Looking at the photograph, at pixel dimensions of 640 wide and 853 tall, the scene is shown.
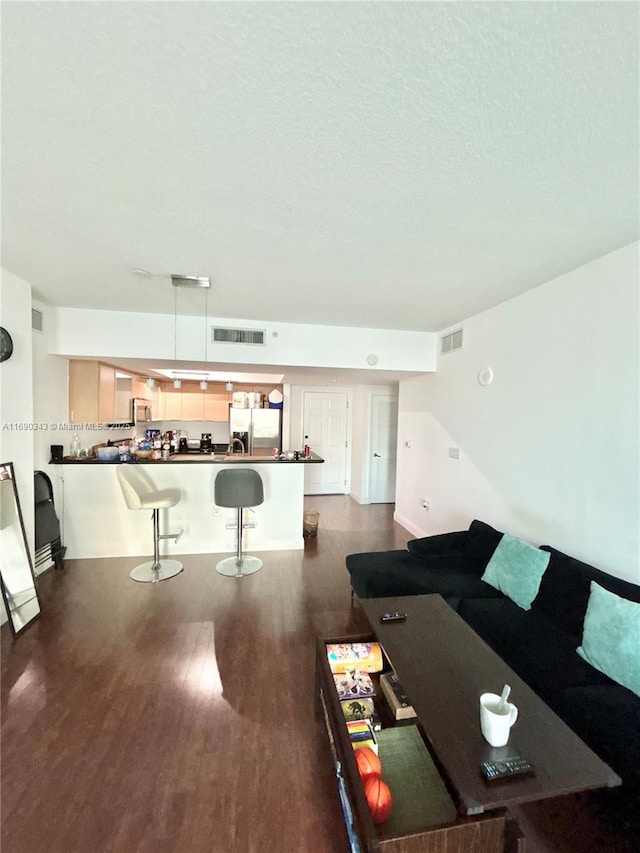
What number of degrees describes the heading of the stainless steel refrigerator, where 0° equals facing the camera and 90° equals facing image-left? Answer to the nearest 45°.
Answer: approximately 0°

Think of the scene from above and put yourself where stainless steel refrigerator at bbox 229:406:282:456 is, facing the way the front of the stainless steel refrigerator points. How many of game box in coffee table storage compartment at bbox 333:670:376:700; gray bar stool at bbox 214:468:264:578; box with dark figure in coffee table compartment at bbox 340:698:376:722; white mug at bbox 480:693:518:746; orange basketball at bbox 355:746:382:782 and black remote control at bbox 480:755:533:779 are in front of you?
6

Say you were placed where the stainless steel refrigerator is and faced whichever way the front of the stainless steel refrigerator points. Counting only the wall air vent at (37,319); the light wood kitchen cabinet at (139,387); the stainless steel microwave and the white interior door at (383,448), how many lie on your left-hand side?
1

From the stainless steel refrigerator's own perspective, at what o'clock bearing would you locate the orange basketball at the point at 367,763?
The orange basketball is roughly at 12 o'clock from the stainless steel refrigerator.

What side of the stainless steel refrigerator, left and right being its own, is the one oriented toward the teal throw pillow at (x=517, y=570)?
front

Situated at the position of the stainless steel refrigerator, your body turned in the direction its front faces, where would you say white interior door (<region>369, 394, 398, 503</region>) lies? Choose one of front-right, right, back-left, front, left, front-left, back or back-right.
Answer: left

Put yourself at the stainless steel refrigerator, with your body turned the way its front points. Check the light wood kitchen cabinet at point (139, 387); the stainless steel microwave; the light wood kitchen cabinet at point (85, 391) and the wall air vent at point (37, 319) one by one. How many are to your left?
0

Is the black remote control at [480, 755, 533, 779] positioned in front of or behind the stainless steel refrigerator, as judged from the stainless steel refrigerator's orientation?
in front

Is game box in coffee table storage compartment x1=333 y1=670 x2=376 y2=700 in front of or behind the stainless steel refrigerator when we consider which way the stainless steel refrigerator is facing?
in front

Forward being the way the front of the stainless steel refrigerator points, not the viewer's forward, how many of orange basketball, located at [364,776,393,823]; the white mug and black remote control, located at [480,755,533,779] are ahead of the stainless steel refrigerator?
3

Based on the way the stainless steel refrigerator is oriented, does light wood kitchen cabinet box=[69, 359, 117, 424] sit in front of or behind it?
in front

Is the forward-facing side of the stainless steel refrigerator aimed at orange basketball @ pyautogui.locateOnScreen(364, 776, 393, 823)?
yes

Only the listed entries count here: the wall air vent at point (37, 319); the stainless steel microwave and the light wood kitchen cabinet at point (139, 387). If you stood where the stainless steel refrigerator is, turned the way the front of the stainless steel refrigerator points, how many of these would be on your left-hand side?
0

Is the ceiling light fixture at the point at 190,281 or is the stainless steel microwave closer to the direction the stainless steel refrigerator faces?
the ceiling light fixture

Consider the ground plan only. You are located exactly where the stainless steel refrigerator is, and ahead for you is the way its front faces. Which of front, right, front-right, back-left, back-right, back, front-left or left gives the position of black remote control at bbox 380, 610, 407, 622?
front

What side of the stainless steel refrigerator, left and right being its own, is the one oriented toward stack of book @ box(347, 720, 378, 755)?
front

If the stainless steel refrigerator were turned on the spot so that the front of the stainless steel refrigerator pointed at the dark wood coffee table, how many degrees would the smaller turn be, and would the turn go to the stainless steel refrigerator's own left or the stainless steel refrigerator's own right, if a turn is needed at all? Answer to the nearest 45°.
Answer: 0° — it already faces it
